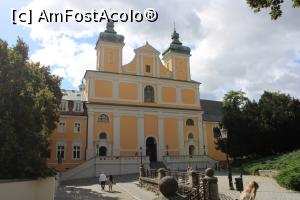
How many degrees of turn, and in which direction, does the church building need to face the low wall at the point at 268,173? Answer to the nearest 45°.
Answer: approximately 45° to its left

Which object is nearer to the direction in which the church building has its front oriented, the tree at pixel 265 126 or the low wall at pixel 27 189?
the low wall

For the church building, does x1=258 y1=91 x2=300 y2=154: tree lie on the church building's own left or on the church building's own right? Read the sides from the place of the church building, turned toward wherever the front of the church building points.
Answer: on the church building's own left

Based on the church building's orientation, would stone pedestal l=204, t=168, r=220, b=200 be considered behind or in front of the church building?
in front

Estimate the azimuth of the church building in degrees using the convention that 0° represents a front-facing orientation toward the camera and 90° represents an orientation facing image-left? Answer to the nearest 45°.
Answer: approximately 0°

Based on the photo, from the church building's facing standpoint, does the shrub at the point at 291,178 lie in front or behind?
in front

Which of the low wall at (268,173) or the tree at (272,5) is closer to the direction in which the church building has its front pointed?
the tree

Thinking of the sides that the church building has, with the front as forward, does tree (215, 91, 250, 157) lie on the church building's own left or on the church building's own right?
on the church building's own left

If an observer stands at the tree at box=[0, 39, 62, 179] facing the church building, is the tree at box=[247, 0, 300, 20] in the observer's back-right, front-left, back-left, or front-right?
back-right
